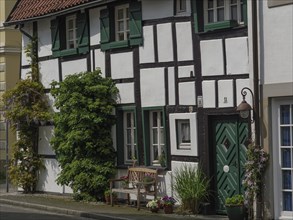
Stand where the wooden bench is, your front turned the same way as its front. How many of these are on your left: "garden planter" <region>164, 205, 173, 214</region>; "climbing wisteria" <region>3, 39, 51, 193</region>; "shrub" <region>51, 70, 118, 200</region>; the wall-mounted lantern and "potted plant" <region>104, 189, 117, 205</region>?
2

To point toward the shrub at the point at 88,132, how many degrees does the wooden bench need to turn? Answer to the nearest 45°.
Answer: approximately 90° to its right

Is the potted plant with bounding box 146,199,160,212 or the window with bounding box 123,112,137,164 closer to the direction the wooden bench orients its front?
the potted plant

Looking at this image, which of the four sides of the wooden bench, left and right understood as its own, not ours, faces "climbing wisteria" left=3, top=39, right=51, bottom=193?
right

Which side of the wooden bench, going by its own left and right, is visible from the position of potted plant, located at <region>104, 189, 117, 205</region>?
right

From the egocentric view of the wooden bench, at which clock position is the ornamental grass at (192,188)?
The ornamental grass is roughly at 9 o'clock from the wooden bench.

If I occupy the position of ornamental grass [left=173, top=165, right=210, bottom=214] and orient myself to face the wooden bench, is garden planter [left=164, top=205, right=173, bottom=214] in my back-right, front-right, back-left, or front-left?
front-left

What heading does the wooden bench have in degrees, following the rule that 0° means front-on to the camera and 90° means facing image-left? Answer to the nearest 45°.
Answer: approximately 45°

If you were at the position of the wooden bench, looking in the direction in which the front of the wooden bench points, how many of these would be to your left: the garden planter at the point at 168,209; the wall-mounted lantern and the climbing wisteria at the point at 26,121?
2

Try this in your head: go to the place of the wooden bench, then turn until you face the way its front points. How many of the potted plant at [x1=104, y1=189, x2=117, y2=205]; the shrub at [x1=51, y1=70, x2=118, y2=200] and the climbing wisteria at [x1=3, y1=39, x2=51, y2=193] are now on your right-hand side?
3

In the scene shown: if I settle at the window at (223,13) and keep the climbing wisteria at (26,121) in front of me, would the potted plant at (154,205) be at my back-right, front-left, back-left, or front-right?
front-left
